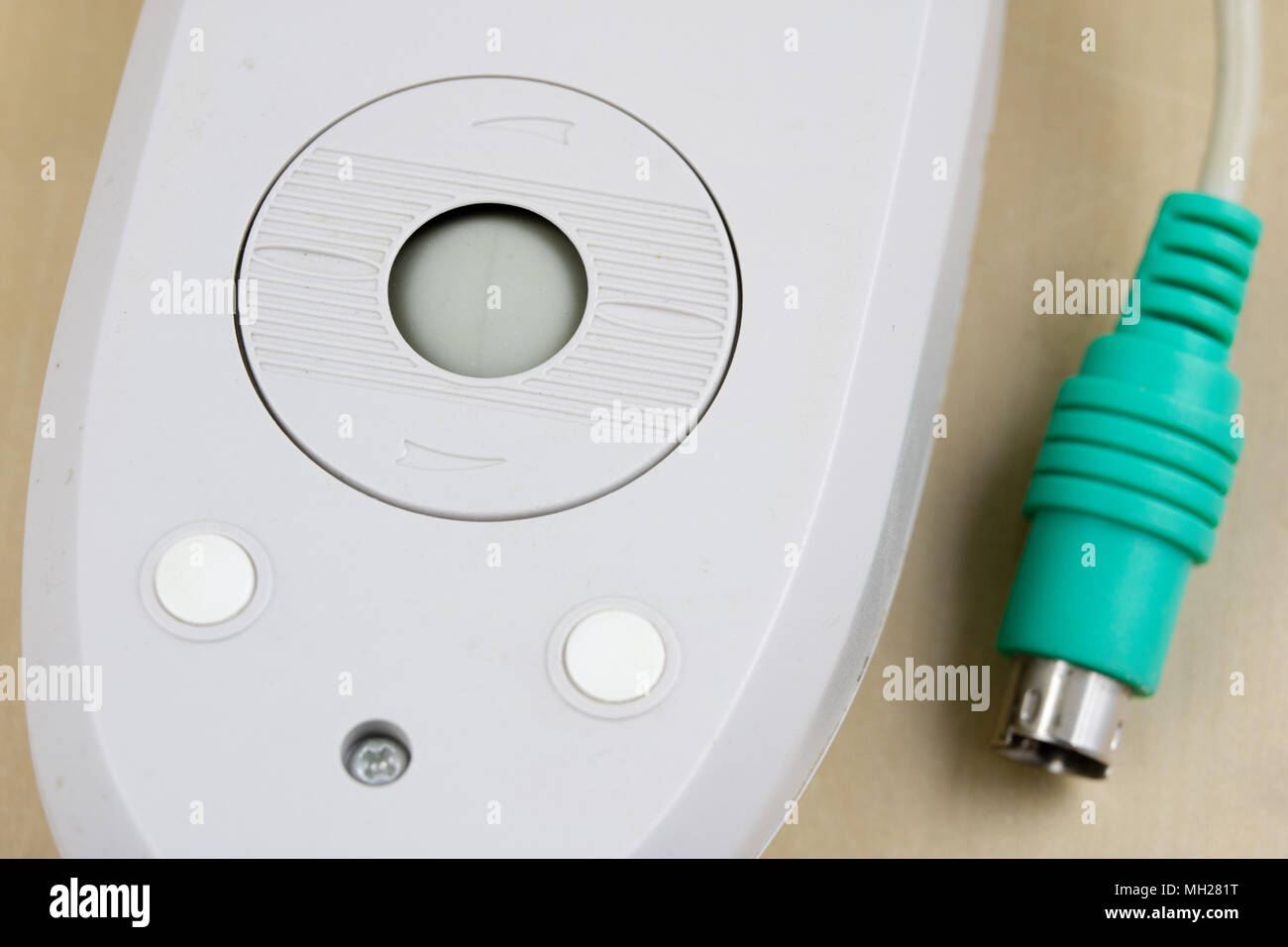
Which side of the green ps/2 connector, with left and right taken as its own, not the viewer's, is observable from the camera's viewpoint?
front
